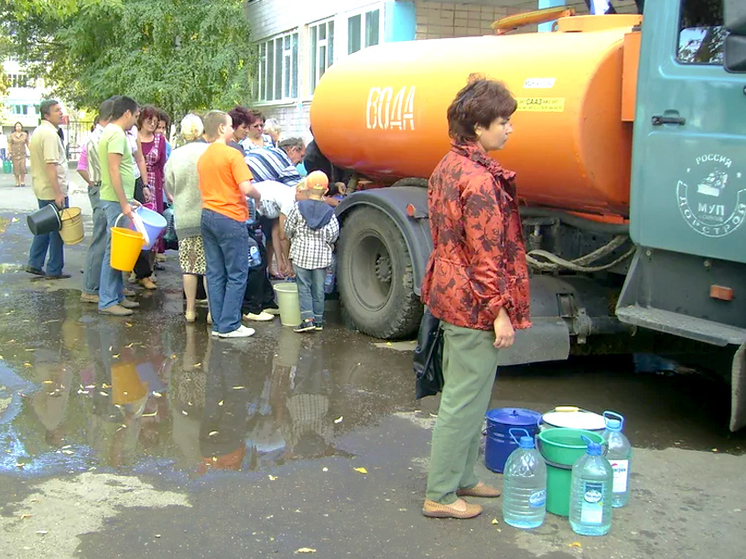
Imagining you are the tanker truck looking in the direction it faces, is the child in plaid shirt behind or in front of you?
behind

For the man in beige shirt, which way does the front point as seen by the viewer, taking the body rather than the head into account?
to the viewer's right

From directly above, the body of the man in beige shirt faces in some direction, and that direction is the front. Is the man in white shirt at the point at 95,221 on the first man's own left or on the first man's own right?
on the first man's own right

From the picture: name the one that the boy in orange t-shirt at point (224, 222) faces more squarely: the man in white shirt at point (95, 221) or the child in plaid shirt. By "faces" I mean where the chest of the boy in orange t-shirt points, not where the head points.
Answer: the child in plaid shirt

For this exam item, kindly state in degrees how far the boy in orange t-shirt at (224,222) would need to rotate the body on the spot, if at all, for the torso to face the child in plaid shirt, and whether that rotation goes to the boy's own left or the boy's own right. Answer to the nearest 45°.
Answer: approximately 45° to the boy's own right

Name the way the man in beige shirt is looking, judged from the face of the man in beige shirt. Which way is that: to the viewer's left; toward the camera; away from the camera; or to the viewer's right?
to the viewer's right

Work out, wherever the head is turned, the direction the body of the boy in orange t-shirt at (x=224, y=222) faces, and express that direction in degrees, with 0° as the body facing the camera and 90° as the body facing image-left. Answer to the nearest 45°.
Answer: approximately 225°

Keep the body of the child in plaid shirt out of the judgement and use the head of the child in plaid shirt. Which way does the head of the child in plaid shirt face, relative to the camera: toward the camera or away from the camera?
away from the camera

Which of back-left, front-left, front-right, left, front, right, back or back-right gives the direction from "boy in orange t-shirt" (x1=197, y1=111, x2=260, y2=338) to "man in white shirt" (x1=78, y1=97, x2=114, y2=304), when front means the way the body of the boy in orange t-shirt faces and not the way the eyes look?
left

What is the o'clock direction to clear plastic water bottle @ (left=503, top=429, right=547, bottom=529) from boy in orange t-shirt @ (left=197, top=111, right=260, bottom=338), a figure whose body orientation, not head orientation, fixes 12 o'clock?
The clear plastic water bottle is roughly at 4 o'clock from the boy in orange t-shirt.
